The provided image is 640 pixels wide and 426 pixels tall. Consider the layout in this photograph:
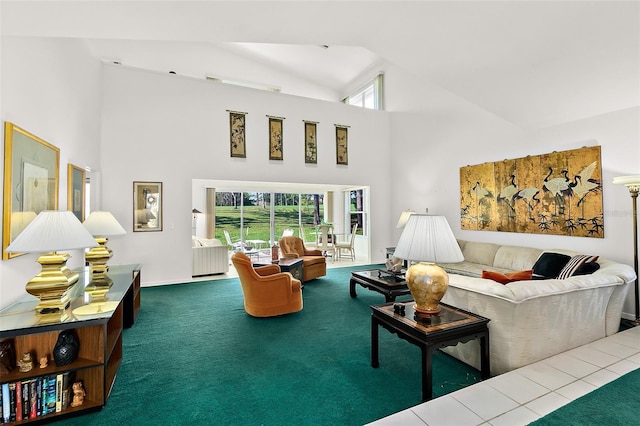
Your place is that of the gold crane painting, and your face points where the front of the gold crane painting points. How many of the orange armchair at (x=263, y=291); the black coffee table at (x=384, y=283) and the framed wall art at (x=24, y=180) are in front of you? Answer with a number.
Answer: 3

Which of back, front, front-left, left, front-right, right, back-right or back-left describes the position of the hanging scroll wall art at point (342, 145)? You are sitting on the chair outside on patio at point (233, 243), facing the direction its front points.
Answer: front-right

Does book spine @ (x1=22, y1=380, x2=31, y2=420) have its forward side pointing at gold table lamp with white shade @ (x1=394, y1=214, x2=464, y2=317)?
no

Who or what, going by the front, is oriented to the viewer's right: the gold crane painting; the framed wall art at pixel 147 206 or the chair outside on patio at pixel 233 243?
the chair outside on patio

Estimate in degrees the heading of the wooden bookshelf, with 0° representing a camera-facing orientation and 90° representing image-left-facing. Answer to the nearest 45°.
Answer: approximately 315°

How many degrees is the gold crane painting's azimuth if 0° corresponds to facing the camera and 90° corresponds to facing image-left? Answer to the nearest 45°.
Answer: approximately 45°

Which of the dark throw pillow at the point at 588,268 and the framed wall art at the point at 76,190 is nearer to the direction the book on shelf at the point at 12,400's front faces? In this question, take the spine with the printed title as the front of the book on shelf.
the dark throw pillow

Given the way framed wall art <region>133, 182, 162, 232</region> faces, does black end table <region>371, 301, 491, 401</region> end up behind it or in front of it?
in front

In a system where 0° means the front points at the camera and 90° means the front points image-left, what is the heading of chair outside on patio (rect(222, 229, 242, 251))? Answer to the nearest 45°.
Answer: approximately 270°

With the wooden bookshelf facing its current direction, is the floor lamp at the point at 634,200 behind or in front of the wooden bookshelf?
in front

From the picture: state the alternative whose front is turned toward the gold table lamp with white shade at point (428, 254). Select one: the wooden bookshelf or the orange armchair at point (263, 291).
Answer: the wooden bookshelf

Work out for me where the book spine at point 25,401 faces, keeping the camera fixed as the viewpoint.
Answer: facing the viewer

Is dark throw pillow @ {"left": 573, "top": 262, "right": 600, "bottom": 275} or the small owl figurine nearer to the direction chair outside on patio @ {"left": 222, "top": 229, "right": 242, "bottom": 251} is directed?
the dark throw pillow
